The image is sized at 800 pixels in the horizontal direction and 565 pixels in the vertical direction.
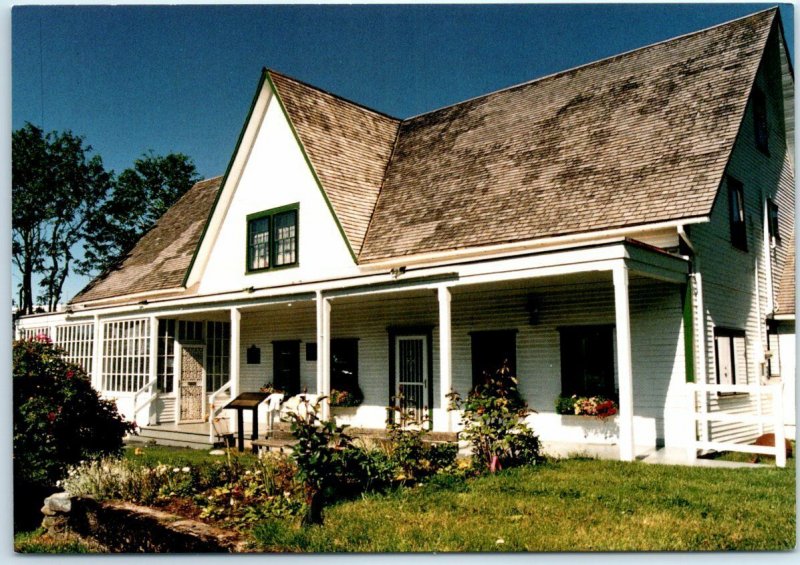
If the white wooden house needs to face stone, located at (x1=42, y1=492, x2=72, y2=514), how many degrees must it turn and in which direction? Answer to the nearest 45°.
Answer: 0° — it already faces it

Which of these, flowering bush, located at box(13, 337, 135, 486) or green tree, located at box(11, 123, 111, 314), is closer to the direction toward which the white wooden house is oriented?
the flowering bush

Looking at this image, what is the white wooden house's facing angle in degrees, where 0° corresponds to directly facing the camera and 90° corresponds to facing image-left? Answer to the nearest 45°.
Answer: approximately 45°

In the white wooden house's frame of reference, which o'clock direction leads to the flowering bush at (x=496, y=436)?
The flowering bush is roughly at 11 o'clock from the white wooden house.
